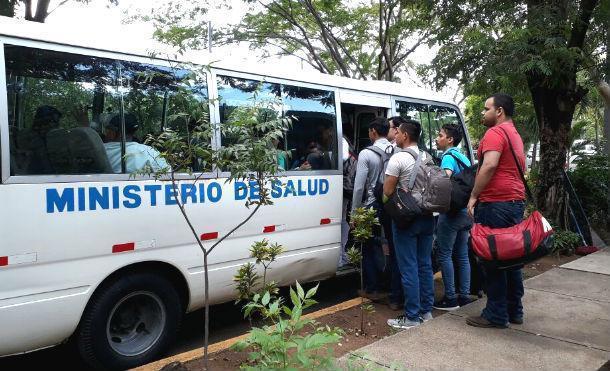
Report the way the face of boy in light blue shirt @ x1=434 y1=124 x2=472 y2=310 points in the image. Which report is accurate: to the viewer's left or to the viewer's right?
to the viewer's left

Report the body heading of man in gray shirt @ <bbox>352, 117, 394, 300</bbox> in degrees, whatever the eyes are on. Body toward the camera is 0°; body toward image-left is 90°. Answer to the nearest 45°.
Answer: approximately 135°

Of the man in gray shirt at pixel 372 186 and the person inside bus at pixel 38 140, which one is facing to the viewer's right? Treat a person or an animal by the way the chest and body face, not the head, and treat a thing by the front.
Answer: the person inside bus

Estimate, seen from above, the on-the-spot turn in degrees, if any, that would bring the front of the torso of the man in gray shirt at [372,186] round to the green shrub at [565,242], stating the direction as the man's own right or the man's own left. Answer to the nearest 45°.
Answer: approximately 90° to the man's own right

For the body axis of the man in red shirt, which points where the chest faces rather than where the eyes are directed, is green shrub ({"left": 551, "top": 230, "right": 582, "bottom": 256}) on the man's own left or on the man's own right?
on the man's own right

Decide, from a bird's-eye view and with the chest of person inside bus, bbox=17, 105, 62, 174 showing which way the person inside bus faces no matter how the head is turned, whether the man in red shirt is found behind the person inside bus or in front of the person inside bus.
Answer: in front

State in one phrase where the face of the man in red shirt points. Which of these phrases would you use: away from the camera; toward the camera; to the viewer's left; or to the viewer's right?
to the viewer's left

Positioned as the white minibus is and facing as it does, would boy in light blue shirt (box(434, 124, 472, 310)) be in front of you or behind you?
in front

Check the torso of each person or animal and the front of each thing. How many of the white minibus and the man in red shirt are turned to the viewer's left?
1

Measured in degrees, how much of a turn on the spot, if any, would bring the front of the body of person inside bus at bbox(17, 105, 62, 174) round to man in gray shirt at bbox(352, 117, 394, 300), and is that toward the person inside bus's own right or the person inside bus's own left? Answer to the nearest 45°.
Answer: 0° — they already face them

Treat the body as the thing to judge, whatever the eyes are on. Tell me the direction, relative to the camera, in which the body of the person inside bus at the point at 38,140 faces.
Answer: to the viewer's right

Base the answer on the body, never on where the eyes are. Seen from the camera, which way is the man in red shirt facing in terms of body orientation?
to the viewer's left

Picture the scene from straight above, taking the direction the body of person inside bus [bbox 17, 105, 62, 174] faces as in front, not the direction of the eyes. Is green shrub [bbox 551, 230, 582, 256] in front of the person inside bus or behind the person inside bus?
in front
